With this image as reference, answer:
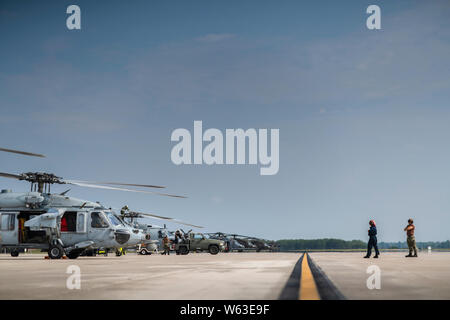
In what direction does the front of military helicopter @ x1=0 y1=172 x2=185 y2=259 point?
to the viewer's right

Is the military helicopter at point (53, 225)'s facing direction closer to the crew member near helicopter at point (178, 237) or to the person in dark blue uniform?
the person in dark blue uniform

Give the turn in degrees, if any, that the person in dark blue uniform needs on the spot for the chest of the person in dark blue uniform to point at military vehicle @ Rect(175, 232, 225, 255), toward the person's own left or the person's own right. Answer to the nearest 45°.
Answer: approximately 45° to the person's own right

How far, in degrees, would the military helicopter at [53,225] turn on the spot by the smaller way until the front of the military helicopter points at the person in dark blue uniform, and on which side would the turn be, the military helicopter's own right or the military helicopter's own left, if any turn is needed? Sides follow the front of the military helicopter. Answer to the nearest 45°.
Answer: approximately 45° to the military helicopter's own right

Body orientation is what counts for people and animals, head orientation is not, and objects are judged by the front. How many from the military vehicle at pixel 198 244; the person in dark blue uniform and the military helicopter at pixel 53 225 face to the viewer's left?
1

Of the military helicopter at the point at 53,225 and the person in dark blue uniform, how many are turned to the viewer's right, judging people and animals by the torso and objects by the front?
1

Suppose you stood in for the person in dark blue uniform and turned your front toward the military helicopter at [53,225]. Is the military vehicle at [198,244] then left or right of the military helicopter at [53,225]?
right

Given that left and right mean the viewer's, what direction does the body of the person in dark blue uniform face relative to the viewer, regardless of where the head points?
facing to the left of the viewer

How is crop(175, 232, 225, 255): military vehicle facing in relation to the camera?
to the viewer's right

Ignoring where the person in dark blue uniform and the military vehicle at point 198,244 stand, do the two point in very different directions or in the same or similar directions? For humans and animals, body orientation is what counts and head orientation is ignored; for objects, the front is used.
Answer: very different directions

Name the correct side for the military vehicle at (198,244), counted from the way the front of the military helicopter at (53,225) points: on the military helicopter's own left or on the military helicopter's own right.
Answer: on the military helicopter's own left
